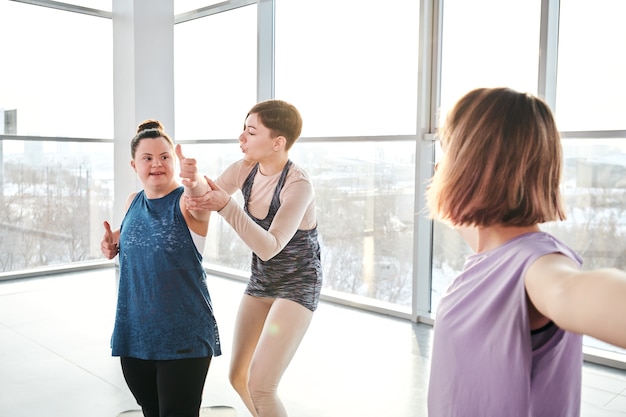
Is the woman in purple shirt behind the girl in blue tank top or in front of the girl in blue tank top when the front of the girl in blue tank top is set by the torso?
in front

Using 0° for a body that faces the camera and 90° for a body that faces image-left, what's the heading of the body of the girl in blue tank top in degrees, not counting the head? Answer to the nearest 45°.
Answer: approximately 0°
